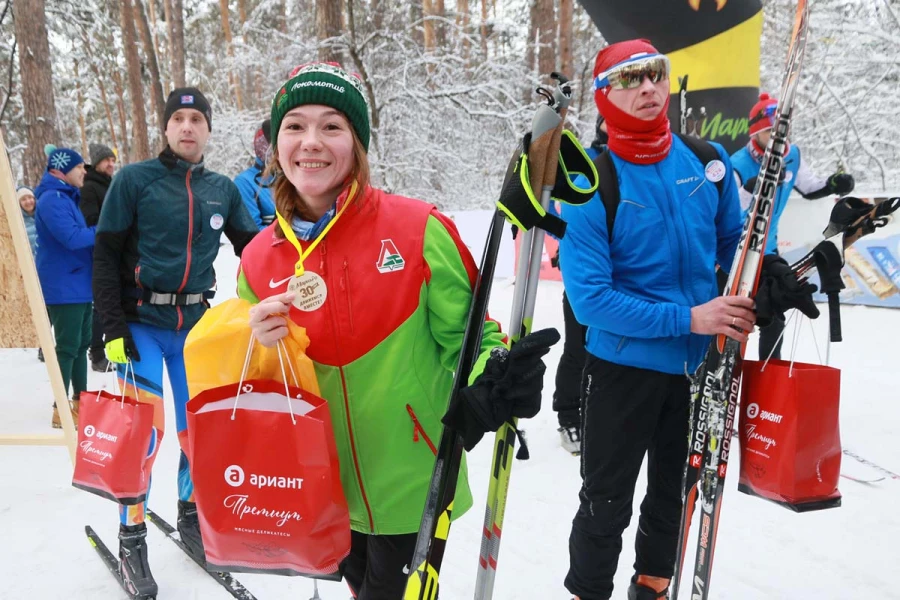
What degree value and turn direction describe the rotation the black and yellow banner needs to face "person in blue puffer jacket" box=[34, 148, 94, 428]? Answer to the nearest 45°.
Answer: approximately 45° to its right

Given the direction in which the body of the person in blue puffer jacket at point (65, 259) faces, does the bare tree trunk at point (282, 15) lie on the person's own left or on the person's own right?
on the person's own left

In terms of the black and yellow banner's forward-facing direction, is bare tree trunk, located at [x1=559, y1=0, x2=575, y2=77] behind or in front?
behind

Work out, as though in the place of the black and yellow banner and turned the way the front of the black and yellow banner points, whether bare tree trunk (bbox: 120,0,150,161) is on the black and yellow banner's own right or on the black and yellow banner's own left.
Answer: on the black and yellow banner's own right

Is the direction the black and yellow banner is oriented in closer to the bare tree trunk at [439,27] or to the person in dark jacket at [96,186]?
the person in dark jacket

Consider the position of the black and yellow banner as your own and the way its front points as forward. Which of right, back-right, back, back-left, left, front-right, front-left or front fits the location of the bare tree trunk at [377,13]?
back-right
